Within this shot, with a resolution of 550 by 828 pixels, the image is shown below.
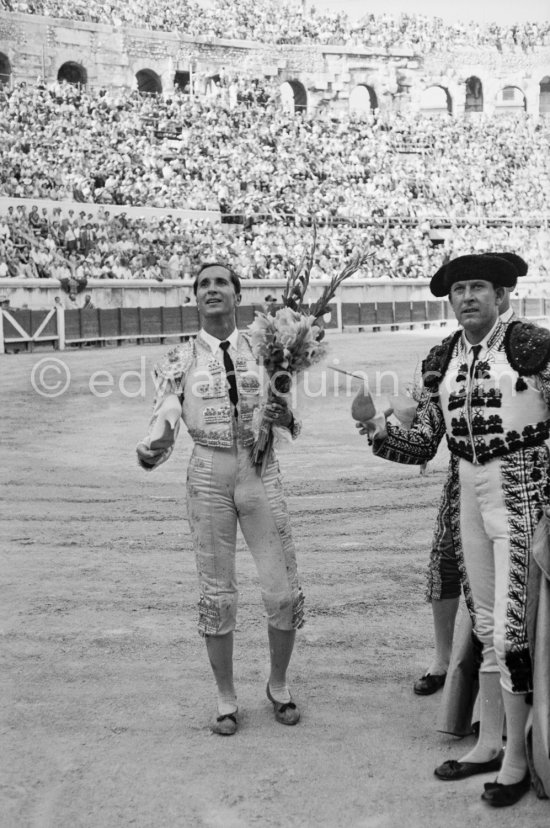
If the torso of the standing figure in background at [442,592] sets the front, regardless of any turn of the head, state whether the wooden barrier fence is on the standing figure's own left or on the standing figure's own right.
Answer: on the standing figure's own right

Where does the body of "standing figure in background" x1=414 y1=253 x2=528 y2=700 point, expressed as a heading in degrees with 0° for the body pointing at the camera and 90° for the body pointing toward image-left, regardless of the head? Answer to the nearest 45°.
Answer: approximately 45°
